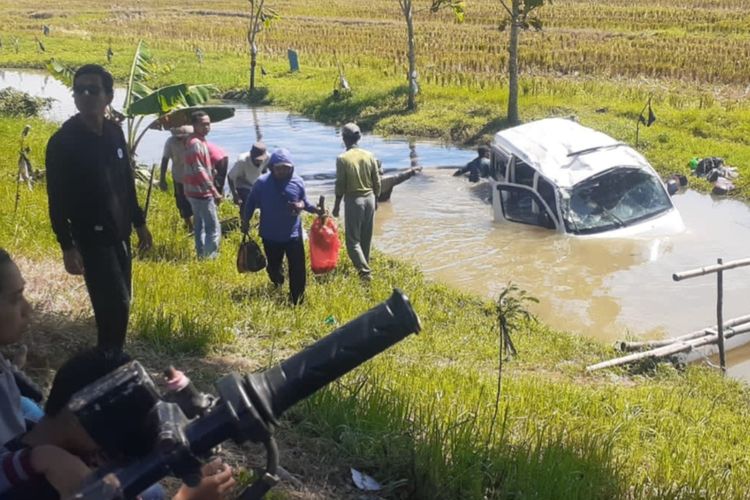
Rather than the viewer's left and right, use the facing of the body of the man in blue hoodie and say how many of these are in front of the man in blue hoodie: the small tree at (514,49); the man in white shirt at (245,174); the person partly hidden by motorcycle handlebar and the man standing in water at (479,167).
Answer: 1

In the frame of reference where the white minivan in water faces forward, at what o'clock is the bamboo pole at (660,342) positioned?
The bamboo pole is roughly at 1 o'clock from the white minivan in water.

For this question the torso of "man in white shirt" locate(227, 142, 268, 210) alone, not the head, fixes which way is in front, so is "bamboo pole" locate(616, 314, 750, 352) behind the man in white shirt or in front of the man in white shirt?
in front

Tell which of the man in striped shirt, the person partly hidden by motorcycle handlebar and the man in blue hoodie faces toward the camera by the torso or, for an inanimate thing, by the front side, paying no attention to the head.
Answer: the man in blue hoodie

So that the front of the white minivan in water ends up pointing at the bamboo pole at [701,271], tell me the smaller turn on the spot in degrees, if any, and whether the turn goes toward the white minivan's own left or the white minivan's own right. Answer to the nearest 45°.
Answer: approximately 45° to the white minivan's own right

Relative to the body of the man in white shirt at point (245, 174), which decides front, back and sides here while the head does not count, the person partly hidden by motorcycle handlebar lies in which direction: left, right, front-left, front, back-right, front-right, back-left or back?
front-right

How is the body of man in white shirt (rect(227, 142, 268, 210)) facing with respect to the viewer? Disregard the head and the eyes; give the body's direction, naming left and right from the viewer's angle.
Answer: facing the viewer and to the right of the viewer

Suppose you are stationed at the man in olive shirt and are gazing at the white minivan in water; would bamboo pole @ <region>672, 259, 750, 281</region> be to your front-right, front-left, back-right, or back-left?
front-right

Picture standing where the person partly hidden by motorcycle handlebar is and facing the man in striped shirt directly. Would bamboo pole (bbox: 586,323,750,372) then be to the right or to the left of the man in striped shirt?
right

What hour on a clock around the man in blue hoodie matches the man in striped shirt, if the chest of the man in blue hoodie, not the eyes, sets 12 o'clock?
The man in striped shirt is roughly at 5 o'clock from the man in blue hoodie.

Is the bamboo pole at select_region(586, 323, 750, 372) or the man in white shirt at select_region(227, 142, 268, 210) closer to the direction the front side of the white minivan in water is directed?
the bamboo pole
